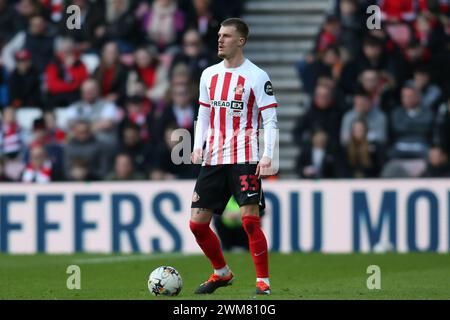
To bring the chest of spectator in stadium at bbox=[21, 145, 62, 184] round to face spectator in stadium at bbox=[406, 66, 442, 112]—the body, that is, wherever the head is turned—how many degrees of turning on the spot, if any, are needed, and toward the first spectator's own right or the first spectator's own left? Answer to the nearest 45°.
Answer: approximately 90° to the first spectator's own left

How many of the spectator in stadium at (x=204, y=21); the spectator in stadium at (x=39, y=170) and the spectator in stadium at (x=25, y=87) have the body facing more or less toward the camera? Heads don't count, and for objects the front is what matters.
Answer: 3

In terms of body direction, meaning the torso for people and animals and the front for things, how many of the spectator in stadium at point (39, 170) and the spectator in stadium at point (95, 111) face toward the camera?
2

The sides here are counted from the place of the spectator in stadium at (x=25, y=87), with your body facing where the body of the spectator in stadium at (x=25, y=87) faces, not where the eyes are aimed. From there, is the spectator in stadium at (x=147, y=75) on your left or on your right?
on your left

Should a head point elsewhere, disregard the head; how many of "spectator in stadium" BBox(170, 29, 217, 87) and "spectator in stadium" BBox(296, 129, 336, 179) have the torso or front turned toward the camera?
2

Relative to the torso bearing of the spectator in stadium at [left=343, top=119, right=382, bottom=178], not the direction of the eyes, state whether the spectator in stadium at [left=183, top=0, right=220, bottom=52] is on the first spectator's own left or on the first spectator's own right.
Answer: on the first spectator's own right
